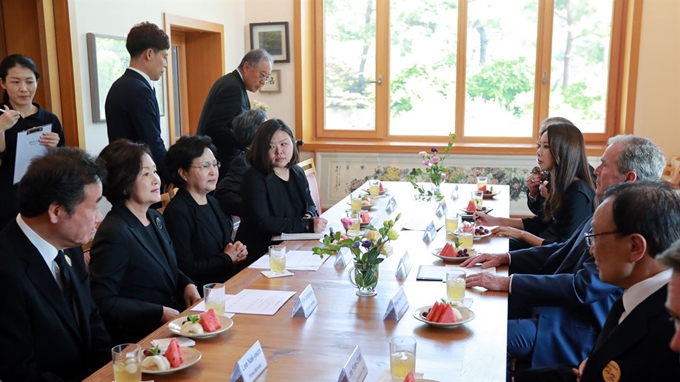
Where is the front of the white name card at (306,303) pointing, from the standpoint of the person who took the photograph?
facing the viewer and to the right of the viewer

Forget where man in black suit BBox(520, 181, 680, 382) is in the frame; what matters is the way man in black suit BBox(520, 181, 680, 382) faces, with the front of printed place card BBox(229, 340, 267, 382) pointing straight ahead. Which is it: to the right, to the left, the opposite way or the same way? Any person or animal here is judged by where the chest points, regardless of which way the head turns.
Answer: the opposite way

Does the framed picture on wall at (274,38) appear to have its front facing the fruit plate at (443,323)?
yes

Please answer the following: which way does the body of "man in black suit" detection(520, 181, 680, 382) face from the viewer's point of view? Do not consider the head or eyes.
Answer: to the viewer's left

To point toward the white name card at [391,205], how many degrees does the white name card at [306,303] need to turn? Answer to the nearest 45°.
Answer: approximately 135° to its left

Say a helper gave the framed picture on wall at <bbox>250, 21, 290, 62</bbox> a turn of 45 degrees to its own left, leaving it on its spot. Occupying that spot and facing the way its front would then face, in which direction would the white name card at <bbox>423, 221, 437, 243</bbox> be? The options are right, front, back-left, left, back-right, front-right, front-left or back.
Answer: front-right

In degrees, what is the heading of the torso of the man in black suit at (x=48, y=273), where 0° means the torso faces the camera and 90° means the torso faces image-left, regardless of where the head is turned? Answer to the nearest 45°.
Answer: approximately 315°

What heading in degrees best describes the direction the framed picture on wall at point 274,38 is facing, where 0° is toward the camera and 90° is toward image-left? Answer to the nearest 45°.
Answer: approximately 0°

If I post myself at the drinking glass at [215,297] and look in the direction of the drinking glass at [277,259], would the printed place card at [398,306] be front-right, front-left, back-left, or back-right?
front-right

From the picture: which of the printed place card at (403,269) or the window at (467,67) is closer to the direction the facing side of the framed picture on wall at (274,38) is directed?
the printed place card

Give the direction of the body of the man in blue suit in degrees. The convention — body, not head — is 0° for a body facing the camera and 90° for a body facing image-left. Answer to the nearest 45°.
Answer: approximately 90°

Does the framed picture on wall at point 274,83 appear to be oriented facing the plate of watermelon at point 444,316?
yes

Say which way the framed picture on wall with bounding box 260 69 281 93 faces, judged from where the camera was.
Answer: facing the viewer

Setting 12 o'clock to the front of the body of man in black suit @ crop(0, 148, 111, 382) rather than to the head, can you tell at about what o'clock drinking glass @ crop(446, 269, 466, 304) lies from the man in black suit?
The drinking glass is roughly at 11 o'clock from the man in black suit.
